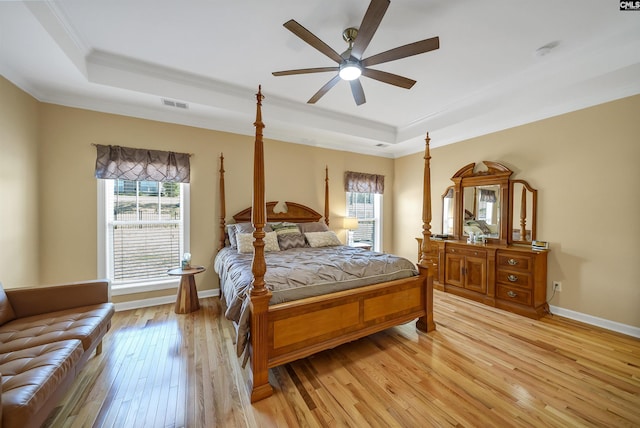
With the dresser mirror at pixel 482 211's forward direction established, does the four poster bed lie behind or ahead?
ahead

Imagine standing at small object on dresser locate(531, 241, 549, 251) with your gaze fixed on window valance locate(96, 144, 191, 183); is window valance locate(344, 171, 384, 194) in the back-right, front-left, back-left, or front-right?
front-right

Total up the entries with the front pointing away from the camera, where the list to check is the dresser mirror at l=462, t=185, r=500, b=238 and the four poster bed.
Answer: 0

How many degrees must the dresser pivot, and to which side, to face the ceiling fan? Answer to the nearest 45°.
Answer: approximately 45° to its left

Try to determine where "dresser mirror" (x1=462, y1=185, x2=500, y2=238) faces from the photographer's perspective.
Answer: facing the viewer and to the left of the viewer

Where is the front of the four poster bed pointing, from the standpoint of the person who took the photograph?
facing the viewer and to the right of the viewer

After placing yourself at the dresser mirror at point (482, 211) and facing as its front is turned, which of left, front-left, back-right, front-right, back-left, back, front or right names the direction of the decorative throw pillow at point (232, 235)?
front

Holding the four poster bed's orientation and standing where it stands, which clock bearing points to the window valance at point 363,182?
The window valance is roughly at 8 o'clock from the four poster bed.

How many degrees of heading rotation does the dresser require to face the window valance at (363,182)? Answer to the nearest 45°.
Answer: approximately 45° to its right

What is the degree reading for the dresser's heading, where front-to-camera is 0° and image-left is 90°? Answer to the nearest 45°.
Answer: approximately 45°

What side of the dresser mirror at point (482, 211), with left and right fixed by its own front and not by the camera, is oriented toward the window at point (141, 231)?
front

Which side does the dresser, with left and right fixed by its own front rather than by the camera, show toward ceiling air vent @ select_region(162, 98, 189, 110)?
front

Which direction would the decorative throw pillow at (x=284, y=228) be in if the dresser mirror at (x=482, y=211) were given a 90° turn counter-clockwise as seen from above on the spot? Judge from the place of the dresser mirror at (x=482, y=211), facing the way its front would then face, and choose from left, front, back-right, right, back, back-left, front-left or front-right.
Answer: right

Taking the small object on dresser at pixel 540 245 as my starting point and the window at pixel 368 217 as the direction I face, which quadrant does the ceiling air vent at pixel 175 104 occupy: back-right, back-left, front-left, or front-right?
front-left

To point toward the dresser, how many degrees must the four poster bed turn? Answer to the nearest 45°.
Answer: approximately 90° to its left

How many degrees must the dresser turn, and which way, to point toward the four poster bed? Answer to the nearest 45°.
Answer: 0° — it already faces it

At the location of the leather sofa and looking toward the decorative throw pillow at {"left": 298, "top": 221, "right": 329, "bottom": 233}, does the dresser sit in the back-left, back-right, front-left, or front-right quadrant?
front-right

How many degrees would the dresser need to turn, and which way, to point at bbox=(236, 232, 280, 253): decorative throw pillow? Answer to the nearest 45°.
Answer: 0° — it already faces it

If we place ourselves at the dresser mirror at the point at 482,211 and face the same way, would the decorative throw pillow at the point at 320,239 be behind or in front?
in front
